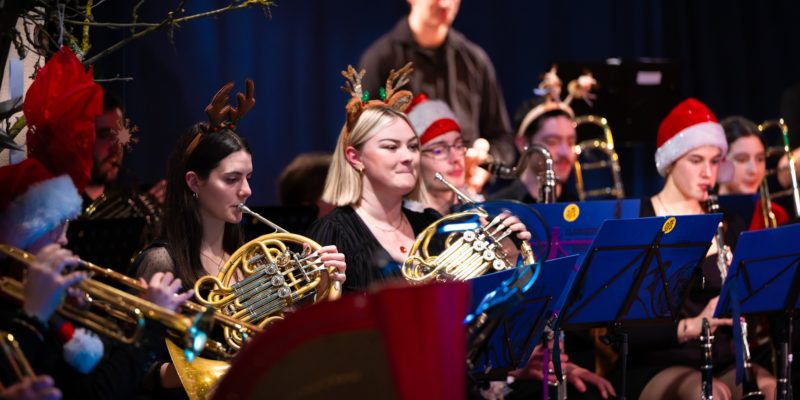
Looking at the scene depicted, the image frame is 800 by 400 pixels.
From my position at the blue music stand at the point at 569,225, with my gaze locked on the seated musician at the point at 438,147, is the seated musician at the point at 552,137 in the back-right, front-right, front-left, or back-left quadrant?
front-right

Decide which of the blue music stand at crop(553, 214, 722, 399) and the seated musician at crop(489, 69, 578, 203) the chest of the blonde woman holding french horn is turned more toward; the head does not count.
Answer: the blue music stand

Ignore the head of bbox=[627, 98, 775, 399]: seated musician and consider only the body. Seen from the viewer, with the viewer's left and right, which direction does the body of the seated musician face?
facing the viewer and to the right of the viewer

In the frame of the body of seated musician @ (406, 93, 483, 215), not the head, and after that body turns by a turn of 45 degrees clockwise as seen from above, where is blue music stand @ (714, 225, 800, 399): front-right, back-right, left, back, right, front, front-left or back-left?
front-left

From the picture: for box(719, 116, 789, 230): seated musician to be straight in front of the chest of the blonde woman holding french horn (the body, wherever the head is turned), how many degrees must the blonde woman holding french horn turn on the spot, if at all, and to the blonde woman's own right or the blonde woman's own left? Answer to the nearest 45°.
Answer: approximately 90° to the blonde woman's own left

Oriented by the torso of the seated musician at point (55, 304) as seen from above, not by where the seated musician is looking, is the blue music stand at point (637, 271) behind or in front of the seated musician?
in front

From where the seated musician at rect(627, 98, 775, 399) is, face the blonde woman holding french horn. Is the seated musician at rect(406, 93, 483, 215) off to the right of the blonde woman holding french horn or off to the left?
right

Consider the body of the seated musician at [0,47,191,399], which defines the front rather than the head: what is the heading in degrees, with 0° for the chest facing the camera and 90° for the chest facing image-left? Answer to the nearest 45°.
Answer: approximately 270°

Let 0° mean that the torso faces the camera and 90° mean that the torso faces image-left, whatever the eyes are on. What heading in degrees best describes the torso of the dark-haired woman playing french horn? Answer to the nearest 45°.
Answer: approximately 315°

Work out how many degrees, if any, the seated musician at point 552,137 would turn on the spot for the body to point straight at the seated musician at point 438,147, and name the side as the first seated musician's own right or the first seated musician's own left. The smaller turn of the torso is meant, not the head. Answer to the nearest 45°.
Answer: approximately 90° to the first seated musician's own right
